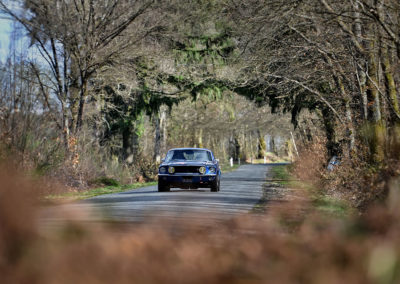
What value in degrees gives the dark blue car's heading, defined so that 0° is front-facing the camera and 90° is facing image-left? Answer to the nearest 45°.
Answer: approximately 0°
